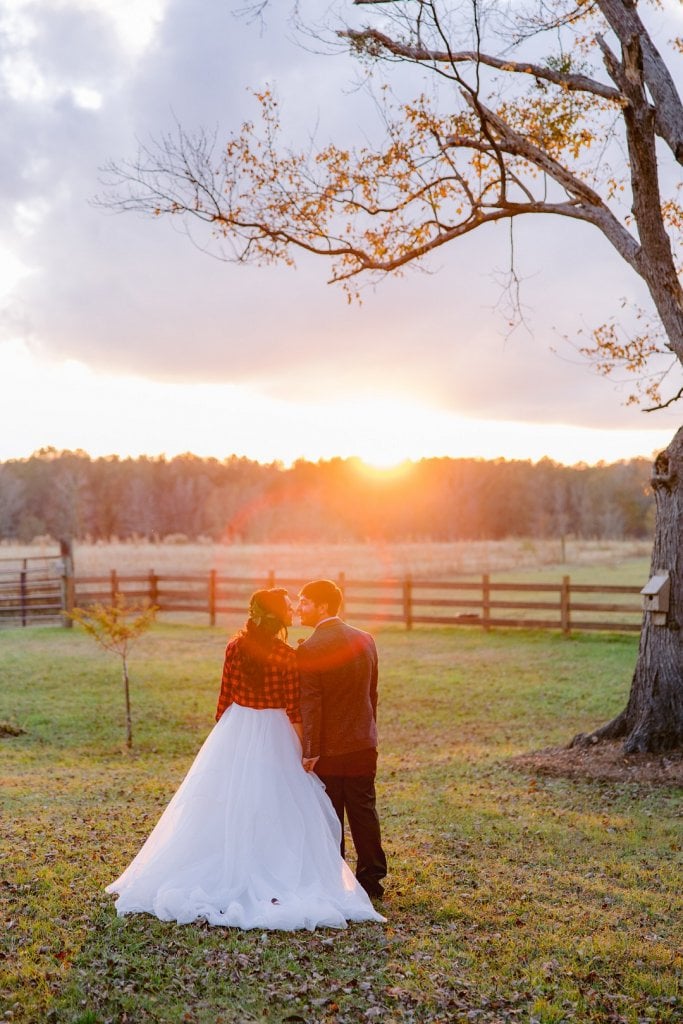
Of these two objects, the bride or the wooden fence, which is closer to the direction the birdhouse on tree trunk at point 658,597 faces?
the bride

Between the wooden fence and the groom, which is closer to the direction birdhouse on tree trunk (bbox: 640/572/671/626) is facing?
the groom

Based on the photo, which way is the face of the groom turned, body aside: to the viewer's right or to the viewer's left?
to the viewer's left

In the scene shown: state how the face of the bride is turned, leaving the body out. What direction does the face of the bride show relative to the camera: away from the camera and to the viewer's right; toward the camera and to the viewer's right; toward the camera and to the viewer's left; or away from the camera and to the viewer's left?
away from the camera and to the viewer's right

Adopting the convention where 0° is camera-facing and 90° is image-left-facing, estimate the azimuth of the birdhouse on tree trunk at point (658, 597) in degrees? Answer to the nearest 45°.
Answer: approximately 45°

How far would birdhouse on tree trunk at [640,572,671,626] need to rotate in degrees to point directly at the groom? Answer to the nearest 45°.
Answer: approximately 45° to its left

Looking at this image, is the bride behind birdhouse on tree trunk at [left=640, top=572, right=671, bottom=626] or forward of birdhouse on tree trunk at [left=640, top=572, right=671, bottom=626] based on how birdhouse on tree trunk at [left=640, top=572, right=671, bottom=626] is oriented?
forward

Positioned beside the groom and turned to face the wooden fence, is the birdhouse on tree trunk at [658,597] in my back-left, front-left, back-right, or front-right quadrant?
front-right
